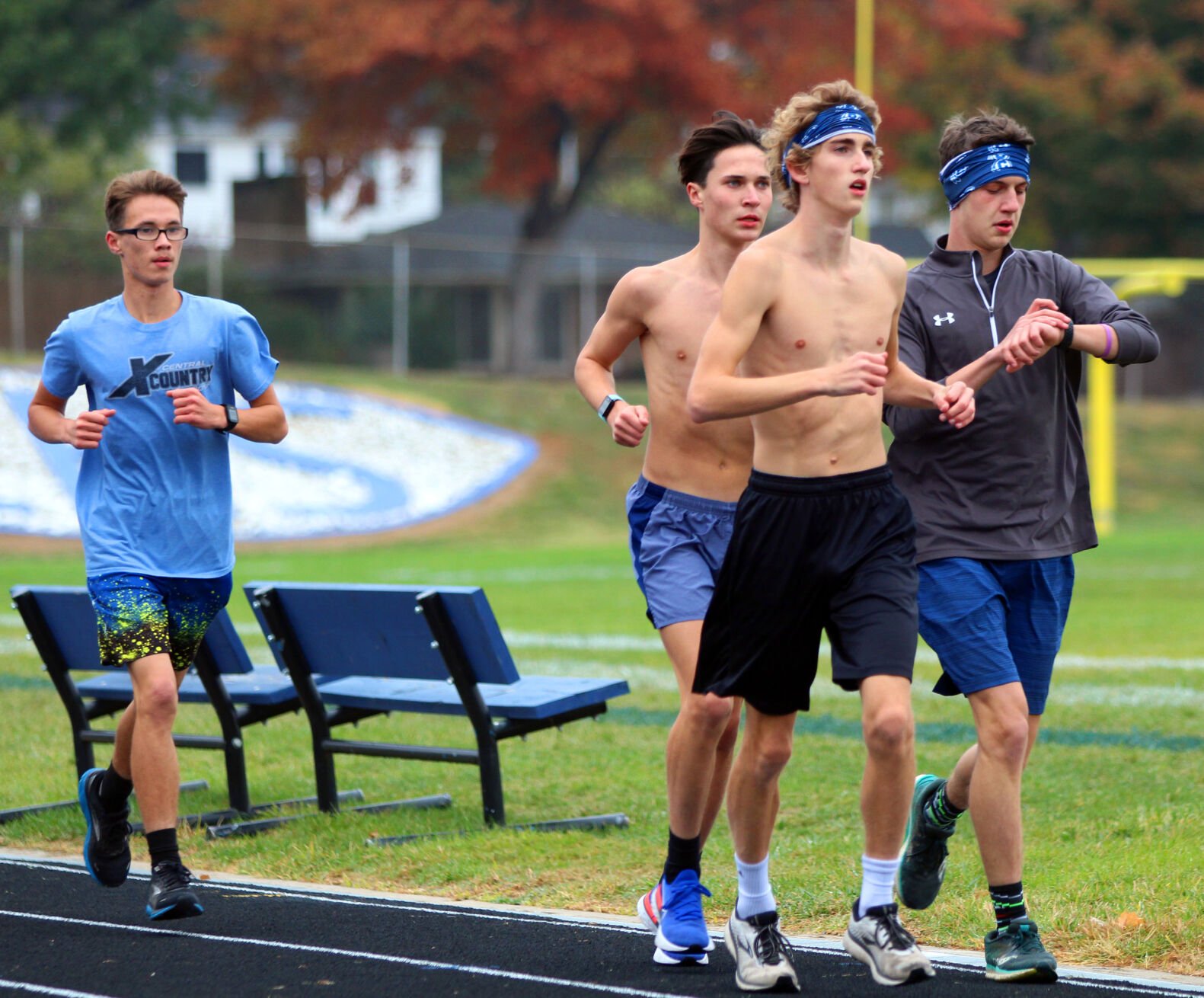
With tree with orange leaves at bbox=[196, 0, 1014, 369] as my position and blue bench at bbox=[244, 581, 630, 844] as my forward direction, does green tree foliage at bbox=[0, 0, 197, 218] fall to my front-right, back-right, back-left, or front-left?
back-right

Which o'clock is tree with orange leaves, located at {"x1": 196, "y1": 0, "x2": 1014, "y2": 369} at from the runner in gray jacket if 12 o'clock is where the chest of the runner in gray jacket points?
The tree with orange leaves is roughly at 7 o'clock from the runner in gray jacket.

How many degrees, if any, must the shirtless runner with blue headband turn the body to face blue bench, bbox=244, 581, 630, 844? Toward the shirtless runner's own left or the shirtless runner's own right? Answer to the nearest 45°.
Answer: approximately 180°

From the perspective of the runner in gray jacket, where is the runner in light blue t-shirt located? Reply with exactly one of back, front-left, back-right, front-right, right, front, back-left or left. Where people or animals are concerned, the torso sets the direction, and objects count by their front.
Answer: back-right

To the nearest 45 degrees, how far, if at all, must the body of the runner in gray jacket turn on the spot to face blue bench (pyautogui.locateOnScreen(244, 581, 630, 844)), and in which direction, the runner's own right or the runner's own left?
approximately 180°

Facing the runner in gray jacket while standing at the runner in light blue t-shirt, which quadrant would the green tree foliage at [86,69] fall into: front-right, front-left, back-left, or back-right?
back-left

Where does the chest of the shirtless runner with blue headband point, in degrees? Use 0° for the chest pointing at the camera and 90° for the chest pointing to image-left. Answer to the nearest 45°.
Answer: approximately 315°
